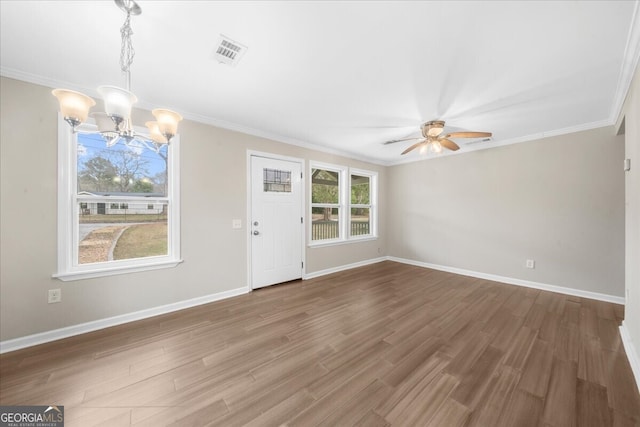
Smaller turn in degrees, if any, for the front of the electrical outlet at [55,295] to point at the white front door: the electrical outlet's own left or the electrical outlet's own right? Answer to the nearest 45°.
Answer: approximately 90° to the electrical outlet's own left

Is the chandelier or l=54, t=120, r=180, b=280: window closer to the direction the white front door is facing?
the chandelier

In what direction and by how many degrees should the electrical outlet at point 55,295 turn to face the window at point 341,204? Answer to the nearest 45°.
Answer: approximately 90° to its left

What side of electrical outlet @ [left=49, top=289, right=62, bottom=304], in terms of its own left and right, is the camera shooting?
front

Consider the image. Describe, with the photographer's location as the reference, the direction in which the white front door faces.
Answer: facing the viewer and to the right of the viewer

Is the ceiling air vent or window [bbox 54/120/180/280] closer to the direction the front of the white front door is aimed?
the ceiling air vent

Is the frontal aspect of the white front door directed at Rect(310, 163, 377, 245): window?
no

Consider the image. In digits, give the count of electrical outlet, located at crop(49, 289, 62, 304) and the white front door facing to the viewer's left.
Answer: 0

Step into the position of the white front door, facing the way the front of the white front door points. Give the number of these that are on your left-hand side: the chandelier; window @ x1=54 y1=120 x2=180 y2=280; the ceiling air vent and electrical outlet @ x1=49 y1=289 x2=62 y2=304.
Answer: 0

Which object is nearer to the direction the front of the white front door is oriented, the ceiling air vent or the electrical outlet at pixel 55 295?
the ceiling air vent

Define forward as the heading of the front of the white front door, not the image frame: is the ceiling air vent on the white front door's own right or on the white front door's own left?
on the white front door's own right

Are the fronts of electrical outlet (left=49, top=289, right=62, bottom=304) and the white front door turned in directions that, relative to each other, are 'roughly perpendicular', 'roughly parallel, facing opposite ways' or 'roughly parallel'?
roughly parallel

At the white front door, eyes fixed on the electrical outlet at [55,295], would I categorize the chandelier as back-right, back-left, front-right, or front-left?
front-left

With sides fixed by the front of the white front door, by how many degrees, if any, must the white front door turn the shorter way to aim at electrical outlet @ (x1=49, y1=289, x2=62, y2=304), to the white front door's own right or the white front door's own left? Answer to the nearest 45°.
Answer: approximately 90° to the white front door's own right

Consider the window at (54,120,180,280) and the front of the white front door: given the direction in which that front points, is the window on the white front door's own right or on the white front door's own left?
on the white front door's own right

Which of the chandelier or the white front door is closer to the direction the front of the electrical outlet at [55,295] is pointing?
the chandelier
